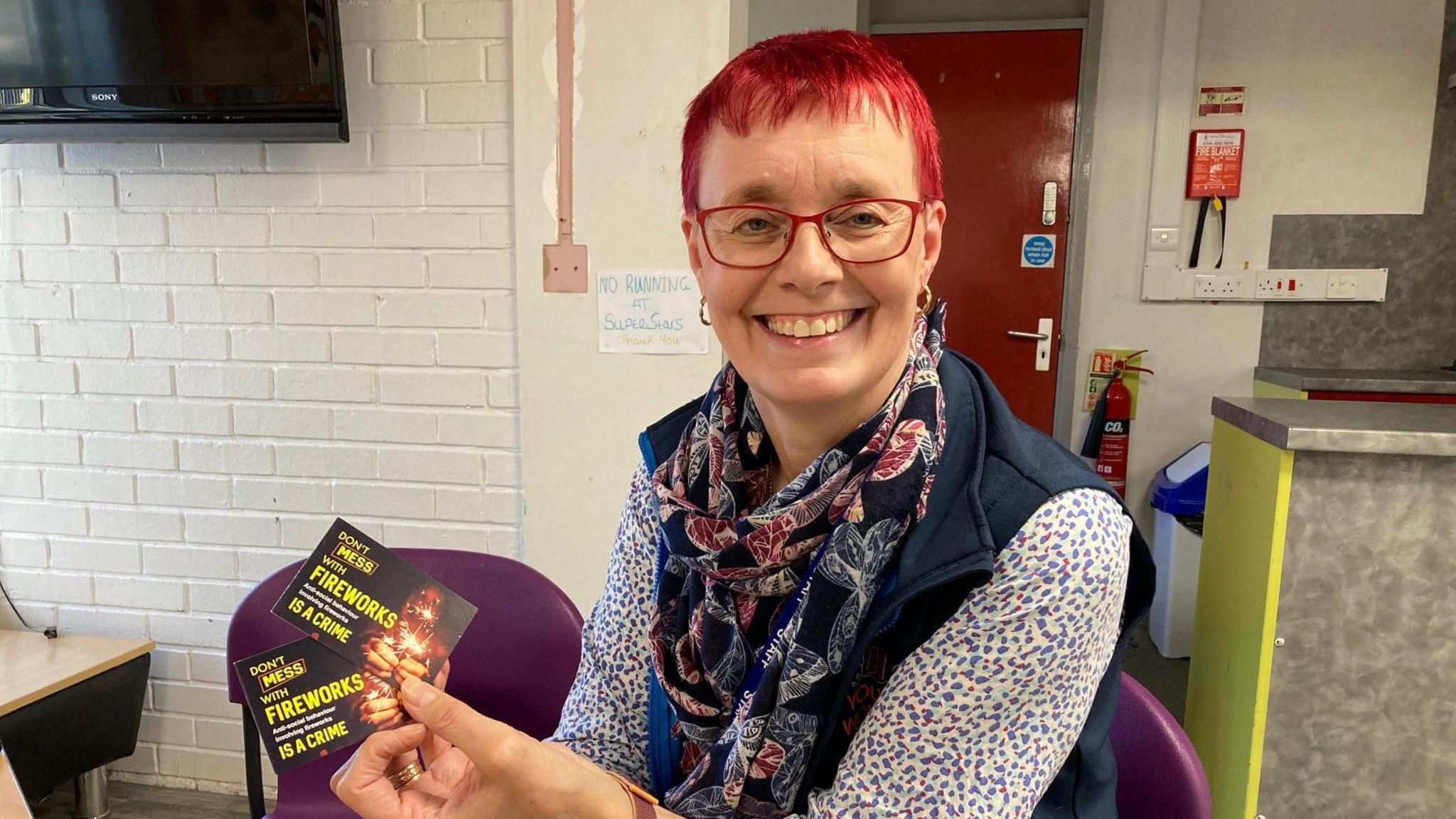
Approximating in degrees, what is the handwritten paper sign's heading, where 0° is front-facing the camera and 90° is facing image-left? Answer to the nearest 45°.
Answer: approximately 0°

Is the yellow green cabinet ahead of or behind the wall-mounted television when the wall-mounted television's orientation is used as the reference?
ahead

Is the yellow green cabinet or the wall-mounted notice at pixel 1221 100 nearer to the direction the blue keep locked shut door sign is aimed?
the yellow green cabinet

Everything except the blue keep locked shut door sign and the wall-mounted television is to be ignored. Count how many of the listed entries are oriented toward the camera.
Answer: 2

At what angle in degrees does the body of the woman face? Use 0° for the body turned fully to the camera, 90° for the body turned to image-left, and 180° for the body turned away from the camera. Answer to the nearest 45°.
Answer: approximately 45°

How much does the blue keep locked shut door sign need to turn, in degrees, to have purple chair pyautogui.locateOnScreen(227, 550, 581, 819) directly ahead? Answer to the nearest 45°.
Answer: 0° — it already faces it

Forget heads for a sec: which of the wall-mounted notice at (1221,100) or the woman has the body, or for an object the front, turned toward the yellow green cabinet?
the wall-mounted notice

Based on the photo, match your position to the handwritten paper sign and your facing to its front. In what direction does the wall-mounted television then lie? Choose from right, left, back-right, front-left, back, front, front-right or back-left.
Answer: right

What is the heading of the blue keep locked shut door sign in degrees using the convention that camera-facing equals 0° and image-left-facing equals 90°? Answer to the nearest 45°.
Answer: approximately 0°
